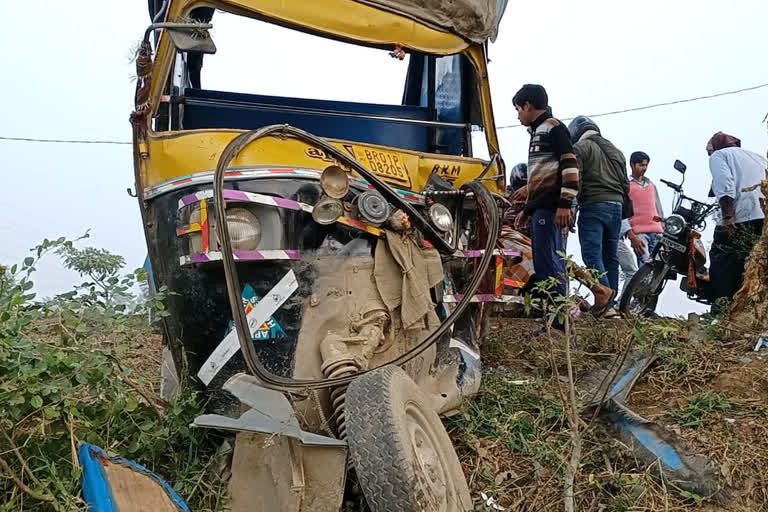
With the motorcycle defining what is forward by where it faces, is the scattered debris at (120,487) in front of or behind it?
in front

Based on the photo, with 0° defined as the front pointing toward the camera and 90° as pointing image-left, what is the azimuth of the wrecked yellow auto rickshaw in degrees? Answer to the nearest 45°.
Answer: approximately 0°

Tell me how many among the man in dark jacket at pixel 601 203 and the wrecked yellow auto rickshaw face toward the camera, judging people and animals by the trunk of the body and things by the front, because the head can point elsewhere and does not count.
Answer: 1

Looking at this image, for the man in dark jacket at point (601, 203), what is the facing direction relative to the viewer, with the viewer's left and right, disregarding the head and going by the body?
facing away from the viewer and to the left of the viewer

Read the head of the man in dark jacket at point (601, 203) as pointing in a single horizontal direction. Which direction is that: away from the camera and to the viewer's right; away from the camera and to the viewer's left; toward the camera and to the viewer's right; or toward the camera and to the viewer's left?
away from the camera and to the viewer's left

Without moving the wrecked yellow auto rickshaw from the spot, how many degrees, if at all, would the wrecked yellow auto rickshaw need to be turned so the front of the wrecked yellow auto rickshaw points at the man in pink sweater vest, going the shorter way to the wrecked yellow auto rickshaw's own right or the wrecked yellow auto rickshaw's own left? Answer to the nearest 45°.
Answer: approximately 135° to the wrecked yellow auto rickshaw's own left

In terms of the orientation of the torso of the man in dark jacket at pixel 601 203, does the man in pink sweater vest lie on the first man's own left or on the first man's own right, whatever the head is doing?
on the first man's own right

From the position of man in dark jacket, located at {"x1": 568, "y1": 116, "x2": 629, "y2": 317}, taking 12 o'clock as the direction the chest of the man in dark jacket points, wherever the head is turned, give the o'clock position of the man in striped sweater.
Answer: The man in striped sweater is roughly at 8 o'clock from the man in dark jacket.

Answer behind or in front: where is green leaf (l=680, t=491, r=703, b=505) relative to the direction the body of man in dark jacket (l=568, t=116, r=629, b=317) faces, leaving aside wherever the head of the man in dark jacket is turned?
behind

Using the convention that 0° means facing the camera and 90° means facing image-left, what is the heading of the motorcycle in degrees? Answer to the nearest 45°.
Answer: approximately 45°

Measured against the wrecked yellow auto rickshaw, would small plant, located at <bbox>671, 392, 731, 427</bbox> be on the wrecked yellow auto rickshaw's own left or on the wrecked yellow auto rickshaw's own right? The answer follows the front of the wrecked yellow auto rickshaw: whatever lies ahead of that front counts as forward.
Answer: on the wrecked yellow auto rickshaw's own left

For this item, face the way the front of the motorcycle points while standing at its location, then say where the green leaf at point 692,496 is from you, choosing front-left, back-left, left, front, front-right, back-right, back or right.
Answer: front-left

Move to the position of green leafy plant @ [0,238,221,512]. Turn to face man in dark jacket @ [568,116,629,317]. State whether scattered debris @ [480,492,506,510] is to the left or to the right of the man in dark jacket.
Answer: right
